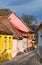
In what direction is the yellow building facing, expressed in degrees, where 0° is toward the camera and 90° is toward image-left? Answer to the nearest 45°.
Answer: approximately 315°
